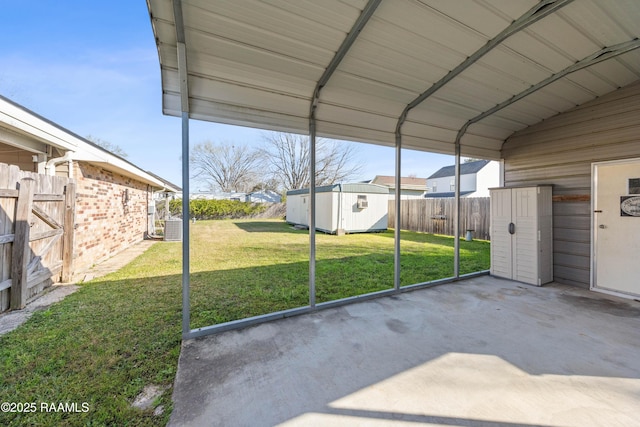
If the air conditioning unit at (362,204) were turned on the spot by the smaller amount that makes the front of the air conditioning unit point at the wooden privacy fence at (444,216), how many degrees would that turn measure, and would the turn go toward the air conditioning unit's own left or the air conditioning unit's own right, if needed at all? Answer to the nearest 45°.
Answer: approximately 45° to the air conditioning unit's own left

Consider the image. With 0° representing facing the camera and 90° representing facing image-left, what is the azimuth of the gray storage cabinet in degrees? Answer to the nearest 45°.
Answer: approximately 45°

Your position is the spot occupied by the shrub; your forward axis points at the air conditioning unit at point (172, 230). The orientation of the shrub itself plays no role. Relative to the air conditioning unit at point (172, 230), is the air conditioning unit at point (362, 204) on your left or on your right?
left

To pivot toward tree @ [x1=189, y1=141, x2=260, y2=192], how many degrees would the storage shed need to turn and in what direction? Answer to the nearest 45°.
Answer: approximately 90° to its right

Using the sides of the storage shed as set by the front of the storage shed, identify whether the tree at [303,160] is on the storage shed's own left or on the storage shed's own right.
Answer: on the storage shed's own right

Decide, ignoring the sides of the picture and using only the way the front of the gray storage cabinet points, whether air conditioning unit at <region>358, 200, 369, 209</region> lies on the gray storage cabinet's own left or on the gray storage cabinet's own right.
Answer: on the gray storage cabinet's own right

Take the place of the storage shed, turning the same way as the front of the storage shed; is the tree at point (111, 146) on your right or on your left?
on your right

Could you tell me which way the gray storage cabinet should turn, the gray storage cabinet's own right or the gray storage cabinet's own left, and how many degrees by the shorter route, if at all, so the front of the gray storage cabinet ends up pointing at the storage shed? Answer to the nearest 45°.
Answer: approximately 90° to the gray storage cabinet's own right

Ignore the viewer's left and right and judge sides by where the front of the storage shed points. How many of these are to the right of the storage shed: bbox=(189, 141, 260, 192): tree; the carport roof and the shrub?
2

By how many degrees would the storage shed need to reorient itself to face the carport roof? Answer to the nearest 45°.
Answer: approximately 45° to its left

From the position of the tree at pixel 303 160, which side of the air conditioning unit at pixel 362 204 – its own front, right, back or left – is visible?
back

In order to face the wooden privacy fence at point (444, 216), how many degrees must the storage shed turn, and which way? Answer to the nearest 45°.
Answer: approximately 135° to its left

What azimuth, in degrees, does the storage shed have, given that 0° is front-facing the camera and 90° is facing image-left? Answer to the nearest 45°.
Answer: approximately 45°
